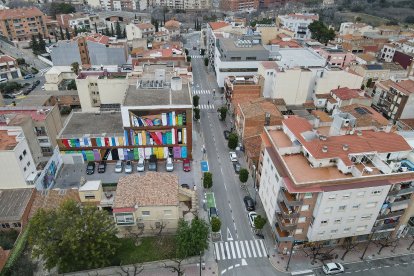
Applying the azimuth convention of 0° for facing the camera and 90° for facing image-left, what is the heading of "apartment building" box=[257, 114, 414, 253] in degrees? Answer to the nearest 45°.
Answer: approximately 0°

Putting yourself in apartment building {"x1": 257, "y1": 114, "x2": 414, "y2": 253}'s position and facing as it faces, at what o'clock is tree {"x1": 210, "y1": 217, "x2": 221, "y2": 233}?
The tree is roughly at 2 o'clock from the apartment building.

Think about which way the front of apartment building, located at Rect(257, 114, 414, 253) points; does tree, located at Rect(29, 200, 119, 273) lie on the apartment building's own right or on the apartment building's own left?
on the apartment building's own right
